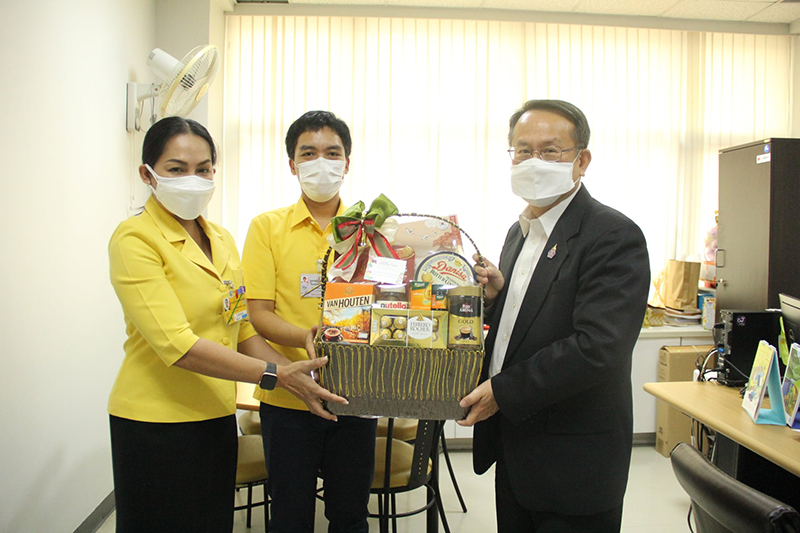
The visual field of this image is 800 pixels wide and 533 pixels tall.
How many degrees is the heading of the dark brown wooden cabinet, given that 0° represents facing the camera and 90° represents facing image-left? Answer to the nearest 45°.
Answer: approximately 45°

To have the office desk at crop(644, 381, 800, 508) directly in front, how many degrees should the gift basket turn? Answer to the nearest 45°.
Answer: approximately 135° to its left

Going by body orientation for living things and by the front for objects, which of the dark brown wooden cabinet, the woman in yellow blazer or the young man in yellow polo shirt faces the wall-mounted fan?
the dark brown wooden cabinet

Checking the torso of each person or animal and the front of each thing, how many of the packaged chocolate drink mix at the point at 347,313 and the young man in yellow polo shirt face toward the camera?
2

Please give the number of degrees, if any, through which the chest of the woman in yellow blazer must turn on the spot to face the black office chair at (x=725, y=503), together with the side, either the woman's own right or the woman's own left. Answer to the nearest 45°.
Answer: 0° — they already face it

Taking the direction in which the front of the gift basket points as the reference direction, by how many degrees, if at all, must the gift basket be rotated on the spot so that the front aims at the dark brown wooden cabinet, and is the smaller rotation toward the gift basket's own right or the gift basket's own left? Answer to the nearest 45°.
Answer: approximately 135° to the gift basket's own left
